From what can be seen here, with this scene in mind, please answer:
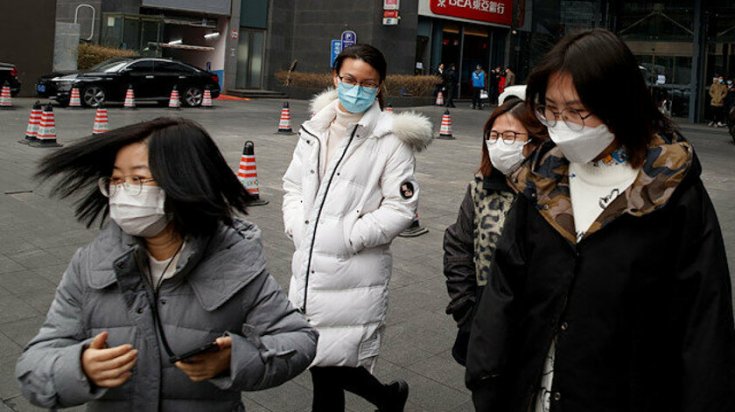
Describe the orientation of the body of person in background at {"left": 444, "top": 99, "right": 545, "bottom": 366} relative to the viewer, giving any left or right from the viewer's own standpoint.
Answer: facing the viewer

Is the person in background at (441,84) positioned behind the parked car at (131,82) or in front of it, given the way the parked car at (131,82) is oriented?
behind

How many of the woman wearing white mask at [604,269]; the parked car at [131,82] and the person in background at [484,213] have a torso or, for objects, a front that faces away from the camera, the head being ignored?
0

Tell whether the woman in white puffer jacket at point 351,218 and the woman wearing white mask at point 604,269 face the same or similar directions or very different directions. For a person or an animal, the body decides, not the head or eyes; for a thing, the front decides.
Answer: same or similar directions

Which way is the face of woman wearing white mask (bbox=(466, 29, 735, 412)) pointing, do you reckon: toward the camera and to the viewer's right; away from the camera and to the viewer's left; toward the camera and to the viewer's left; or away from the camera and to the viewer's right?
toward the camera and to the viewer's left

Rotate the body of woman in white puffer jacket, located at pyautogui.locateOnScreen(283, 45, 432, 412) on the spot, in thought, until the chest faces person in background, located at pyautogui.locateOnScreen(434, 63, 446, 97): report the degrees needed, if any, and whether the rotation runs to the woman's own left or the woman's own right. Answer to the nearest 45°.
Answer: approximately 135° to the woman's own right

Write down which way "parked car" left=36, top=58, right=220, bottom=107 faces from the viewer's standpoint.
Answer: facing the viewer and to the left of the viewer

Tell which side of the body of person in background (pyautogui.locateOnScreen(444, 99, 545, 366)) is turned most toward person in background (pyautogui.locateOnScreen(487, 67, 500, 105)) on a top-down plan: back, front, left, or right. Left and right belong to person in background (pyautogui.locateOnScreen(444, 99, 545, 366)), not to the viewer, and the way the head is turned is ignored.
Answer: back

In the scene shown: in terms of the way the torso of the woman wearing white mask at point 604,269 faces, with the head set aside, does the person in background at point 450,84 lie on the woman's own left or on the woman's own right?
on the woman's own right
